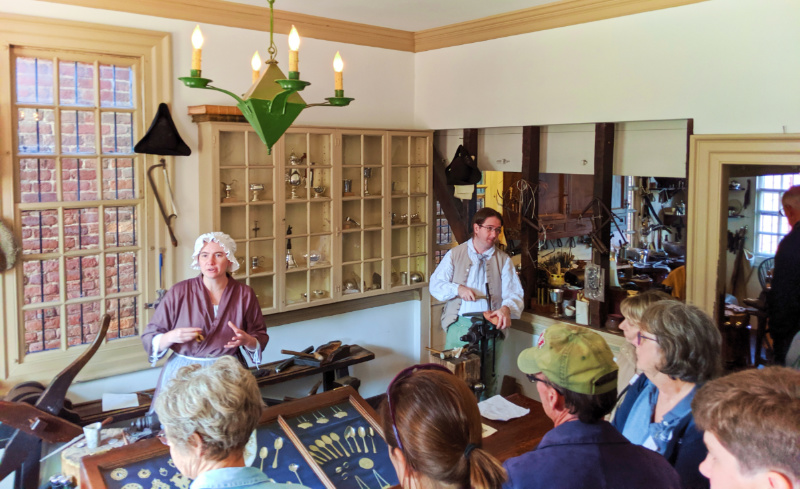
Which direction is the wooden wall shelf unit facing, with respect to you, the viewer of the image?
facing the viewer and to the right of the viewer

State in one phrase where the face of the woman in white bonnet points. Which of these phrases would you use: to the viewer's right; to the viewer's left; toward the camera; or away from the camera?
toward the camera

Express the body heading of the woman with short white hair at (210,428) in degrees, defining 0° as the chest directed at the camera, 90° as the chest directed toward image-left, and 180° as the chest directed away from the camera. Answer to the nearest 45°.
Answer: approximately 135°

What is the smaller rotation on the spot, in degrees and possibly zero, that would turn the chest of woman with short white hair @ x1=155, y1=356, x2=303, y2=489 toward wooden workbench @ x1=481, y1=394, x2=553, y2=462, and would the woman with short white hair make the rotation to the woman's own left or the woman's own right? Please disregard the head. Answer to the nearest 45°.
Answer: approximately 90° to the woman's own right

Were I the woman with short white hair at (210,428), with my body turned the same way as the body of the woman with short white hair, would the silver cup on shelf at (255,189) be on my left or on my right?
on my right

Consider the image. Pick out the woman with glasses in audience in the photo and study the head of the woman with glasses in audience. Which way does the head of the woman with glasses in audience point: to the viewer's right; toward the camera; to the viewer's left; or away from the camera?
to the viewer's left

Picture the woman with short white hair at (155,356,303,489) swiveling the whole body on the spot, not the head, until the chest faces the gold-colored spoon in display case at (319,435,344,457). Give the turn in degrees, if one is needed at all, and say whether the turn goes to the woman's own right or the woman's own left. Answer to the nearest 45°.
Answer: approximately 90° to the woman's own right

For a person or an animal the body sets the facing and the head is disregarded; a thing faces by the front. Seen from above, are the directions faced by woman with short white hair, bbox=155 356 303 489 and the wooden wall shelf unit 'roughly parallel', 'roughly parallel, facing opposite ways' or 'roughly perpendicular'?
roughly parallel, facing opposite ways

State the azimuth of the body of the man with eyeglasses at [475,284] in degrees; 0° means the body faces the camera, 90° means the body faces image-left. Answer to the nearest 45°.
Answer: approximately 0°

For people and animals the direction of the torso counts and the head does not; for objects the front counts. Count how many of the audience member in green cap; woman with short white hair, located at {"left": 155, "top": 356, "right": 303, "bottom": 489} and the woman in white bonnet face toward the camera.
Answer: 1

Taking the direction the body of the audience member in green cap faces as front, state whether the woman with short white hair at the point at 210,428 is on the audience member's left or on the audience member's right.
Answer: on the audience member's left

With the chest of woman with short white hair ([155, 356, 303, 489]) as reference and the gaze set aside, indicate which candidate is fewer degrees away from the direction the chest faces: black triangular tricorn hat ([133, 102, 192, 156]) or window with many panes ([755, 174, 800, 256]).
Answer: the black triangular tricorn hat

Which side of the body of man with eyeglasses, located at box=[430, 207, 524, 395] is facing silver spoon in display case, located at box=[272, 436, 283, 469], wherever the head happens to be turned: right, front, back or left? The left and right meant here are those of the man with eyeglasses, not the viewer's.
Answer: front

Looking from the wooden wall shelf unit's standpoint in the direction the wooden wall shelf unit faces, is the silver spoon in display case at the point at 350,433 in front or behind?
in front

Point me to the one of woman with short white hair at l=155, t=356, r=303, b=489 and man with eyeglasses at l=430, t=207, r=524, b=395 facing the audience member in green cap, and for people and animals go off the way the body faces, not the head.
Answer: the man with eyeglasses

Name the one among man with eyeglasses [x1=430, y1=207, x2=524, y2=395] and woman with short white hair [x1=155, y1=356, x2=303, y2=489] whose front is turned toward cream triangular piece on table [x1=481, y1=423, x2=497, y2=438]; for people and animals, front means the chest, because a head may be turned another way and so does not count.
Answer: the man with eyeglasses
